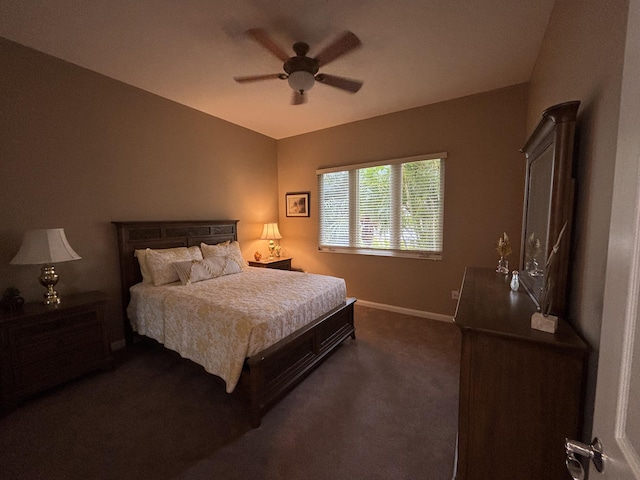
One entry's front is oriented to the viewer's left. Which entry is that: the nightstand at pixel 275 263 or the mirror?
the mirror

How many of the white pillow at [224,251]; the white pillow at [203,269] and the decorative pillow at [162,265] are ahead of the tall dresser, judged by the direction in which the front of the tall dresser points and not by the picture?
3

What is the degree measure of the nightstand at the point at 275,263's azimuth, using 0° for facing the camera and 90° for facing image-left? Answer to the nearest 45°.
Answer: approximately 315°

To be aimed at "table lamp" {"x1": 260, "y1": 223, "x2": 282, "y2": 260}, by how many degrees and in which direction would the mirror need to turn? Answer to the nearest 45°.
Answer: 0° — it already faces it

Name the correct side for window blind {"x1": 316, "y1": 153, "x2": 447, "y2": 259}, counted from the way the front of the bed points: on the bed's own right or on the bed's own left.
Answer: on the bed's own left

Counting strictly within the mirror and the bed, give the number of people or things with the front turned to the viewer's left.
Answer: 1

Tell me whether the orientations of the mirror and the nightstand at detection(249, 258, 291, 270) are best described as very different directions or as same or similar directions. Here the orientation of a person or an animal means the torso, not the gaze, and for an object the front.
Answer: very different directions

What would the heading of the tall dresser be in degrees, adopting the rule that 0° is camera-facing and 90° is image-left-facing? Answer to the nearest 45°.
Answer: approximately 90°

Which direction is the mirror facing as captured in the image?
to the viewer's left

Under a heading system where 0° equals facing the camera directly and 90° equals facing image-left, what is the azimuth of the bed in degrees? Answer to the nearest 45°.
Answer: approximately 315°

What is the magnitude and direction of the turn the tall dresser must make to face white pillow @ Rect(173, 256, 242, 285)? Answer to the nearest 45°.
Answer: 0° — it already faces it
